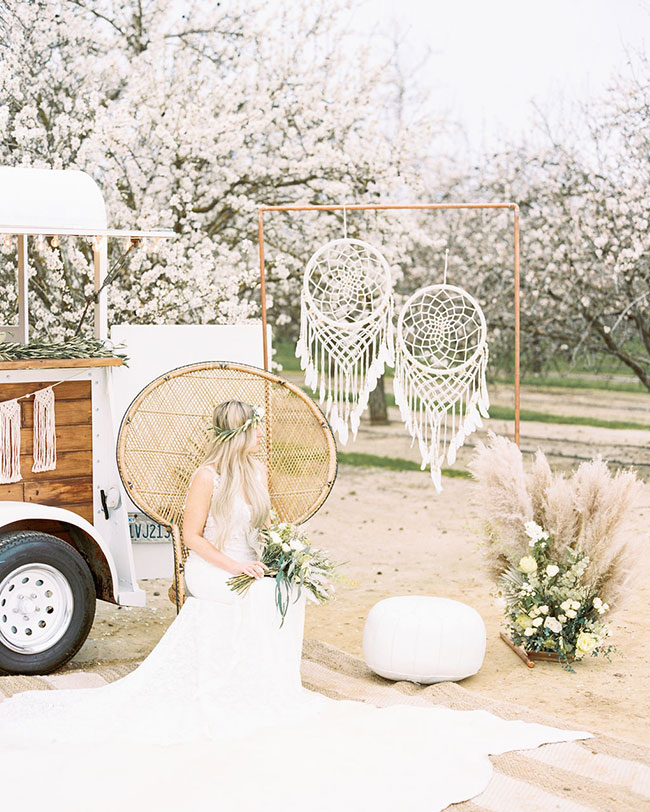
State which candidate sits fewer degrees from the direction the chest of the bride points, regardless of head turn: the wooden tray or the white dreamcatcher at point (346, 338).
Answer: the wooden tray

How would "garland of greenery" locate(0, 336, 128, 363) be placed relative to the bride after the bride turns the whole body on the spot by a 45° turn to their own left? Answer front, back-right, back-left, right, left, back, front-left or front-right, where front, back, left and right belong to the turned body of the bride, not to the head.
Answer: back-left

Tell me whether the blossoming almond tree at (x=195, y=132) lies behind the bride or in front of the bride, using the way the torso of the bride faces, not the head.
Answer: behind

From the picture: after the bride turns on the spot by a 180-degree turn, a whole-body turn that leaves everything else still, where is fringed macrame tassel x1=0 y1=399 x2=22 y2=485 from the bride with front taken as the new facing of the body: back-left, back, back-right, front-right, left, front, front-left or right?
front

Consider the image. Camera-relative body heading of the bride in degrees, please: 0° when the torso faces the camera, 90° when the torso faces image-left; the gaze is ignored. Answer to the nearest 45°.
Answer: approximately 315°

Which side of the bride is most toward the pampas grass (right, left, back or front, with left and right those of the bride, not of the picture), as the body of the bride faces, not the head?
left

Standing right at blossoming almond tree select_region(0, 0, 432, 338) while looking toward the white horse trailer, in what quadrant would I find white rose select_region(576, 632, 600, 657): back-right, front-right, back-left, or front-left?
front-left

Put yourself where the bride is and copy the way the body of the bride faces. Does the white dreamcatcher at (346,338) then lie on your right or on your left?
on your left

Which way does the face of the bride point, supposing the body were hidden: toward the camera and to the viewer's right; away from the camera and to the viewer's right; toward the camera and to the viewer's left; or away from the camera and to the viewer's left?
away from the camera and to the viewer's right

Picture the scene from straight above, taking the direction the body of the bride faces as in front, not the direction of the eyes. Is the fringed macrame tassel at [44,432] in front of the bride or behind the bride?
behind

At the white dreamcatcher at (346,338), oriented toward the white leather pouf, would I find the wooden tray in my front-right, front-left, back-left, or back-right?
front-left
